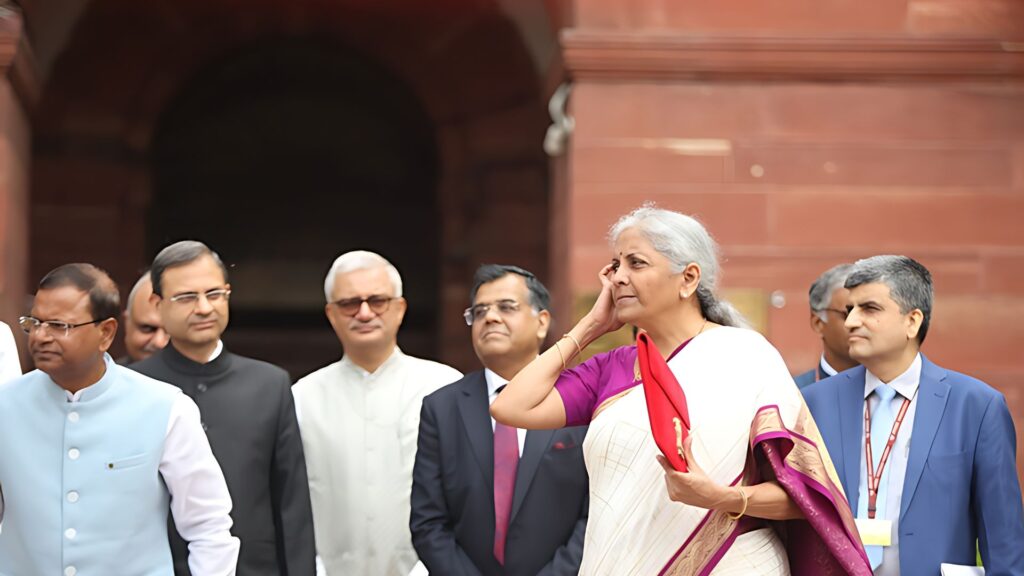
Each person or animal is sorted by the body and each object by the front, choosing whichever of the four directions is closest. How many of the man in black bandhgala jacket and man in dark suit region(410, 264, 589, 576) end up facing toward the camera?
2

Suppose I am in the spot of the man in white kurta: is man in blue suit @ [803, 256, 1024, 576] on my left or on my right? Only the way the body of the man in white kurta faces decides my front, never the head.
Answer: on my left

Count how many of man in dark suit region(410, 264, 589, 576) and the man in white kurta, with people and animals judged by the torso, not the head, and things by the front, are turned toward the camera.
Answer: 2

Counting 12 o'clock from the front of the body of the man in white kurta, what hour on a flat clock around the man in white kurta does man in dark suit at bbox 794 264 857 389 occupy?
The man in dark suit is roughly at 9 o'clock from the man in white kurta.

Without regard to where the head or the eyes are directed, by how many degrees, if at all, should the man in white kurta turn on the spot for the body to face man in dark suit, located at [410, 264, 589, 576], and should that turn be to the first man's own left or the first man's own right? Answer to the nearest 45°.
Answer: approximately 45° to the first man's own left

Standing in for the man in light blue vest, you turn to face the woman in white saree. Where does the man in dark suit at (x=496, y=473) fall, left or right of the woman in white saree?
left

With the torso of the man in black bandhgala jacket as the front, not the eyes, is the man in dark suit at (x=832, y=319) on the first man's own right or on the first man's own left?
on the first man's own left

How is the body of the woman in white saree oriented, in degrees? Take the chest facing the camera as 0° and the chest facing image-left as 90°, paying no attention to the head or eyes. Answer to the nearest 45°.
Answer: approximately 45°
